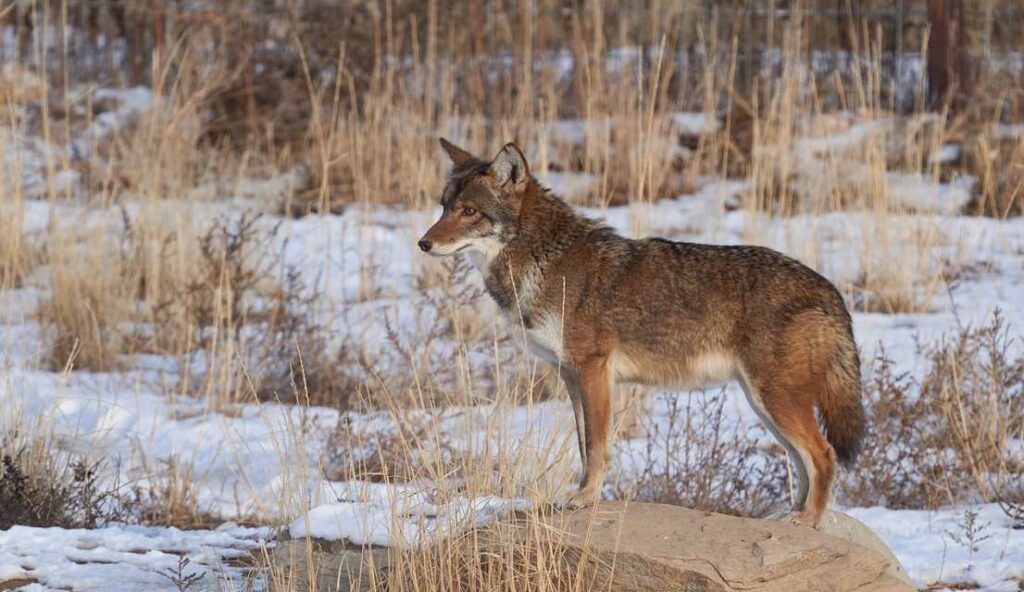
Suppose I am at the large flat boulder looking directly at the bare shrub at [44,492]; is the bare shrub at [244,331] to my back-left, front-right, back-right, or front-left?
front-right

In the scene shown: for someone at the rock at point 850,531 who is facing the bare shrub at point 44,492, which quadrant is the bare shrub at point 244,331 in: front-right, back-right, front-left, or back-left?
front-right

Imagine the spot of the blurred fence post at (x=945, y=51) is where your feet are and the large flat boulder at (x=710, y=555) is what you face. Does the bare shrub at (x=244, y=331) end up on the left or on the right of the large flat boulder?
right

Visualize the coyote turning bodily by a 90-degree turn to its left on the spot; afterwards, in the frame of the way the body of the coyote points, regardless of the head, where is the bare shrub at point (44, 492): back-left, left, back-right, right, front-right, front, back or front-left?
right

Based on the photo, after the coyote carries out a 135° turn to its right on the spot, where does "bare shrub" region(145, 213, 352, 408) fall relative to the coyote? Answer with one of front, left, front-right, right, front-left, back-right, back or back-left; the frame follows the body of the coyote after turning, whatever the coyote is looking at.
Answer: left

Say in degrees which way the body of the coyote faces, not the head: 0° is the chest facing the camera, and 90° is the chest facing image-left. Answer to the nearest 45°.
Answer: approximately 90°

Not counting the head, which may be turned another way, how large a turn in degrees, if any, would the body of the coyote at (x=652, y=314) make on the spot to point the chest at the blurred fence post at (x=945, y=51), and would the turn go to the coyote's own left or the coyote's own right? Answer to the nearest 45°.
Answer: approximately 90° to the coyote's own right

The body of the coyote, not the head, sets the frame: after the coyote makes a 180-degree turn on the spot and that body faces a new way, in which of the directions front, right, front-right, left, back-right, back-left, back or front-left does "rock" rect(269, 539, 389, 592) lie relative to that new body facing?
back-right

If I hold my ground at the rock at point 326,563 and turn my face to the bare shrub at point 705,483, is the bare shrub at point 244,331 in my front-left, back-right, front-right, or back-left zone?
front-left

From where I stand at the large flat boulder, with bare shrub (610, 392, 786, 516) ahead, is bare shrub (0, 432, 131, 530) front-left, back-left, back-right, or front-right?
front-left
